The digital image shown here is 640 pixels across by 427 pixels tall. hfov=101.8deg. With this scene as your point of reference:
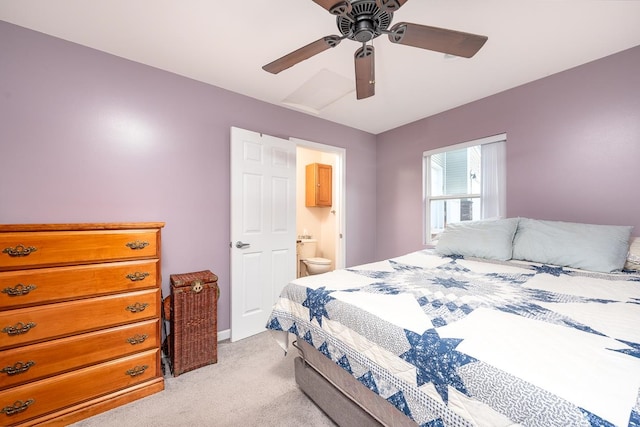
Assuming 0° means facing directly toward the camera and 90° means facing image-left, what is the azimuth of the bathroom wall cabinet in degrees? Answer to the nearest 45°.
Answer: approximately 315°

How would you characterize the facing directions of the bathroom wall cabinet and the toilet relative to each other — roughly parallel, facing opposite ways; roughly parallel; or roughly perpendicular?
roughly parallel

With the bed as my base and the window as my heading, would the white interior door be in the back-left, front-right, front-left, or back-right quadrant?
front-left

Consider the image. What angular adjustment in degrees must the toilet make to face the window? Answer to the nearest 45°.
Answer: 0° — it already faces it

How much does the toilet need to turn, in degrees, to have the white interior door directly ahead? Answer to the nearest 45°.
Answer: approximately 45° to its right

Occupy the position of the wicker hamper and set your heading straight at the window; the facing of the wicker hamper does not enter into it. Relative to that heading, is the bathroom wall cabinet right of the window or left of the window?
left

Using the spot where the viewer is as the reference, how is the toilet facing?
facing the viewer and to the right of the viewer

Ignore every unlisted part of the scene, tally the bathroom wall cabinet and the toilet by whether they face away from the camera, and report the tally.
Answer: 0
